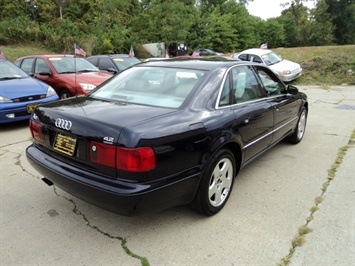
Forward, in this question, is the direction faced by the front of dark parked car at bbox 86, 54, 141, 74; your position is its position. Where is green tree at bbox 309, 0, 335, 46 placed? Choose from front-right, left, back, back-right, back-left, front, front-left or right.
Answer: left

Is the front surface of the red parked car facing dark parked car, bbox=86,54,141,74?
no

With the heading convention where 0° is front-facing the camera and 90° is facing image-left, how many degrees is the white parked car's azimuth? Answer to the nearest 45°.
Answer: approximately 315°

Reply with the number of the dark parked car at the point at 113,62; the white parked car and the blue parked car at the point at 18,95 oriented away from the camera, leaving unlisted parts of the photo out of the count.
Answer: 0

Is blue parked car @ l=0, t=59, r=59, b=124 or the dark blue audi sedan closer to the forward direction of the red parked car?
the dark blue audi sedan

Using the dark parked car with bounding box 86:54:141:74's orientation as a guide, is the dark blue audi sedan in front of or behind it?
in front

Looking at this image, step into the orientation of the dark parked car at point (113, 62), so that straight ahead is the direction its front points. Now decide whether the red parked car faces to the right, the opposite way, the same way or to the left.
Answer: the same way

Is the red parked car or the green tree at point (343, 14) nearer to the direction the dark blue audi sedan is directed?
the green tree

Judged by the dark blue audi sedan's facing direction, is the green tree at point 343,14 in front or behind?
in front

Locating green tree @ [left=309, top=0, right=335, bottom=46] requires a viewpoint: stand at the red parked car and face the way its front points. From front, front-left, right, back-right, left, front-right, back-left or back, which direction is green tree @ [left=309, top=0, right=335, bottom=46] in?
left

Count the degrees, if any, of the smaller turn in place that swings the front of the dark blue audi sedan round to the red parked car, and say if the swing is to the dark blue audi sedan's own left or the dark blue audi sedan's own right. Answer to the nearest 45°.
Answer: approximately 90° to the dark blue audi sedan's own left

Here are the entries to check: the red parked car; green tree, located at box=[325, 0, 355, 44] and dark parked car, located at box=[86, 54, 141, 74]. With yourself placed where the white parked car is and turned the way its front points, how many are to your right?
2

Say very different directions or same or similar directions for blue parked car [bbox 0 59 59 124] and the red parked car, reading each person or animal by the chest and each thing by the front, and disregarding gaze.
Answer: same or similar directions

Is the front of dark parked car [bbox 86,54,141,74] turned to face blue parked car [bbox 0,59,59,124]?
no

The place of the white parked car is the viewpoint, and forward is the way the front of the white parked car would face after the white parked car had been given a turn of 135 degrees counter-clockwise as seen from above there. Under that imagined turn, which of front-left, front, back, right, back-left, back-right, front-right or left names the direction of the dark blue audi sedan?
back

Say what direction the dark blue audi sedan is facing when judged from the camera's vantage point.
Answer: facing away from the viewer and to the right of the viewer

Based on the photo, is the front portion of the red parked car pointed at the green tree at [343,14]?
no
